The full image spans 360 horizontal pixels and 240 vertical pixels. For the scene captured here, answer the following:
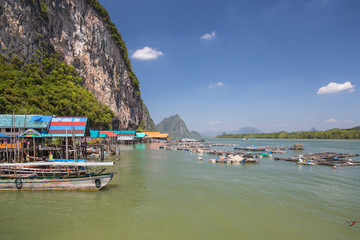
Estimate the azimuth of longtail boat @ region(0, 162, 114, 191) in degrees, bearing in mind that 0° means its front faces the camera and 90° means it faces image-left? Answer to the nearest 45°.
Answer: approximately 270°
